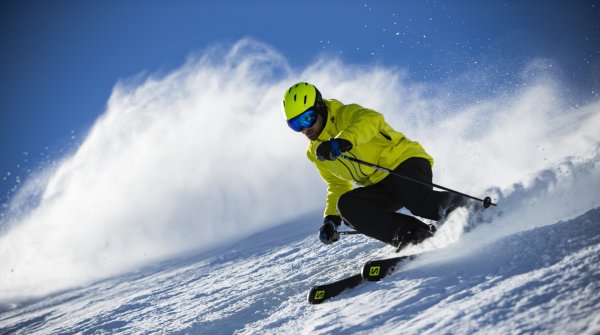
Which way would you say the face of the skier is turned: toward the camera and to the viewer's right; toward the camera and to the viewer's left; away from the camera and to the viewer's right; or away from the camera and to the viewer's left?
toward the camera and to the viewer's left

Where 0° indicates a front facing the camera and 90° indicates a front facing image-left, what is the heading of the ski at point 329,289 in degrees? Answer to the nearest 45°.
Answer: approximately 45°

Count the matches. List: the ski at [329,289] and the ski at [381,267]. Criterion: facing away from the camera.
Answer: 0

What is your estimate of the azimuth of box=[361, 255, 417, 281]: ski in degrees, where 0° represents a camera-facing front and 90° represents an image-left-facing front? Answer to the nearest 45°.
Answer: approximately 45°
